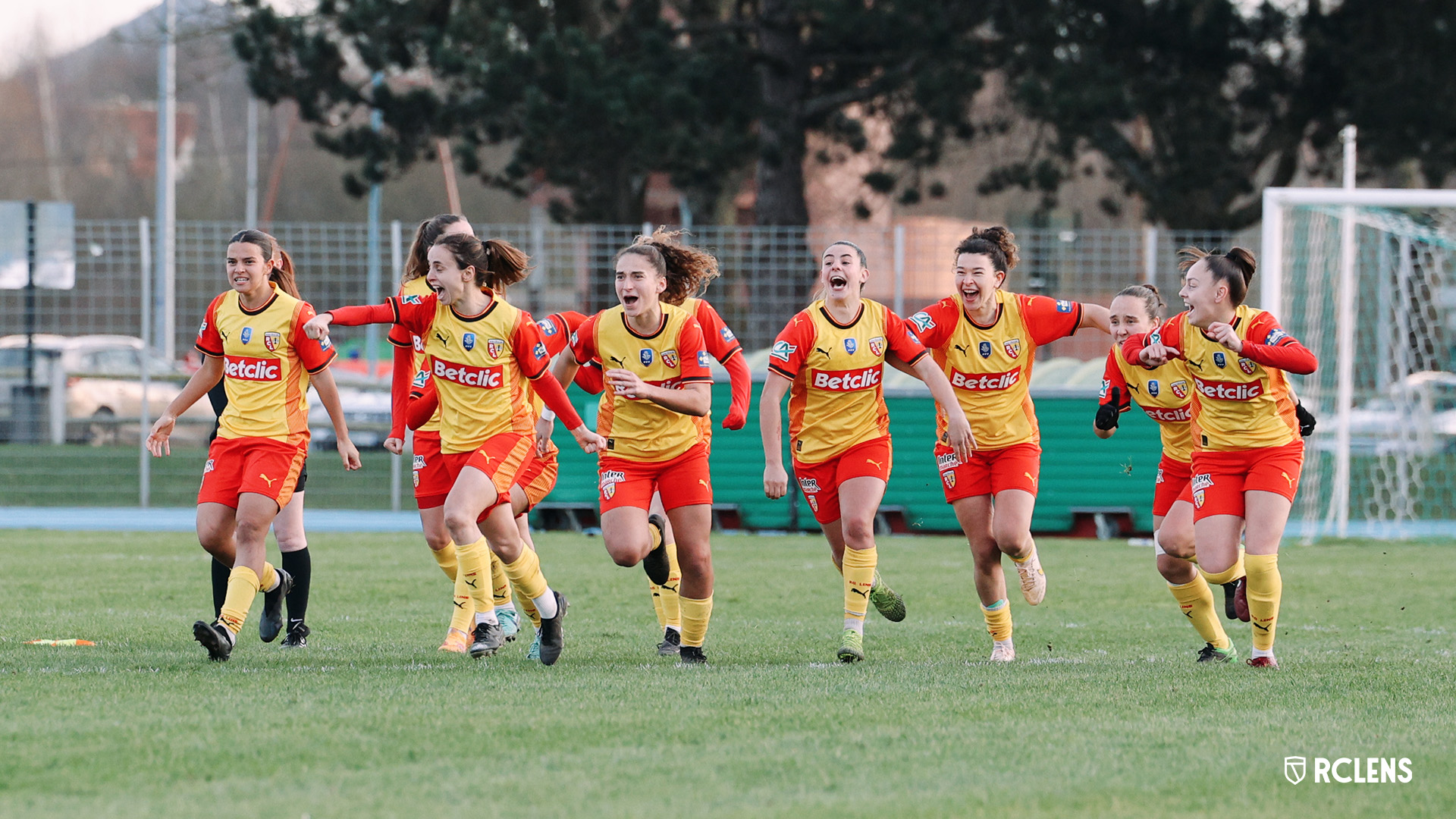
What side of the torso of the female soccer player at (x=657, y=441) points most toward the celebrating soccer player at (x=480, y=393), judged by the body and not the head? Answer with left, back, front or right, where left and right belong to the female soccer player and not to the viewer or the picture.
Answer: right

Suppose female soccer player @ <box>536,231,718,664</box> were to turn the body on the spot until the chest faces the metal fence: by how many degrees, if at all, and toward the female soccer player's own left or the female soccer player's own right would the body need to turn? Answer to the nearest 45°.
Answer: approximately 180°

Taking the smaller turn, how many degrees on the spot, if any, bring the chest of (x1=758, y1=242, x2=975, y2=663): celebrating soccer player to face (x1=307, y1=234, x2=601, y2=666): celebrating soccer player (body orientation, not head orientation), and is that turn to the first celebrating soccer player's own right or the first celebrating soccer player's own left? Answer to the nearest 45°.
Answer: approximately 90° to the first celebrating soccer player's own right

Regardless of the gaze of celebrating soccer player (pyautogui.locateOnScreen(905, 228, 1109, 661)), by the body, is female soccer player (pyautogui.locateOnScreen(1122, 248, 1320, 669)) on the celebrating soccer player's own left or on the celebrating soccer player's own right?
on the celebrating soccer player's own left

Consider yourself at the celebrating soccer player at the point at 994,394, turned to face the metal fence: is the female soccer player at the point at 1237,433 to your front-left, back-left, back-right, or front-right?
back-right

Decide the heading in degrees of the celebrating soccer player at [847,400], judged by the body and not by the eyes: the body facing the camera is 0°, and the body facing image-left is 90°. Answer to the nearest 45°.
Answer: approximately 0°

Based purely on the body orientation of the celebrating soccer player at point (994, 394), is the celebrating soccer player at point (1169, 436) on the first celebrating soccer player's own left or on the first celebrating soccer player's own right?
on the first celebrating soccer player's own left

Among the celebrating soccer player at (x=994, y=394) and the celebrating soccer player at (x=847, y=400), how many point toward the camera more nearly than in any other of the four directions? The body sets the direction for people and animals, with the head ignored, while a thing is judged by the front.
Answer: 2

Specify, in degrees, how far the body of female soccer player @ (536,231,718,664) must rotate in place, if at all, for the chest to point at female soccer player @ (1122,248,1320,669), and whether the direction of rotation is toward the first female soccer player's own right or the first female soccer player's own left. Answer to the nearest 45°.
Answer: approximately 90° to the first female soccer player's own left

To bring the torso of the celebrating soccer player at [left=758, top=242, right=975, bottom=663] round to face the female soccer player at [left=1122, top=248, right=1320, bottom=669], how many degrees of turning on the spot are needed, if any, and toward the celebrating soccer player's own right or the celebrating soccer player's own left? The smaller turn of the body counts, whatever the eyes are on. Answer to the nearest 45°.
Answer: approximately 90° to the celebrating soccer player's own left
